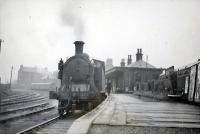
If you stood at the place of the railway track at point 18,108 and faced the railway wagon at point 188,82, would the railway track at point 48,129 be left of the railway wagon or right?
right

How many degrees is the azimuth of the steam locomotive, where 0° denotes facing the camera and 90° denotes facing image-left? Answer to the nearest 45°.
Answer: approximately 45°

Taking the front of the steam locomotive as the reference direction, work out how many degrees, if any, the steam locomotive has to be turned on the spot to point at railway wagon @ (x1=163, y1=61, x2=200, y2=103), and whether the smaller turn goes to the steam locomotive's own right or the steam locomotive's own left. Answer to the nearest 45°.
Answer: approximately 90° to the steam locomotive's own left
